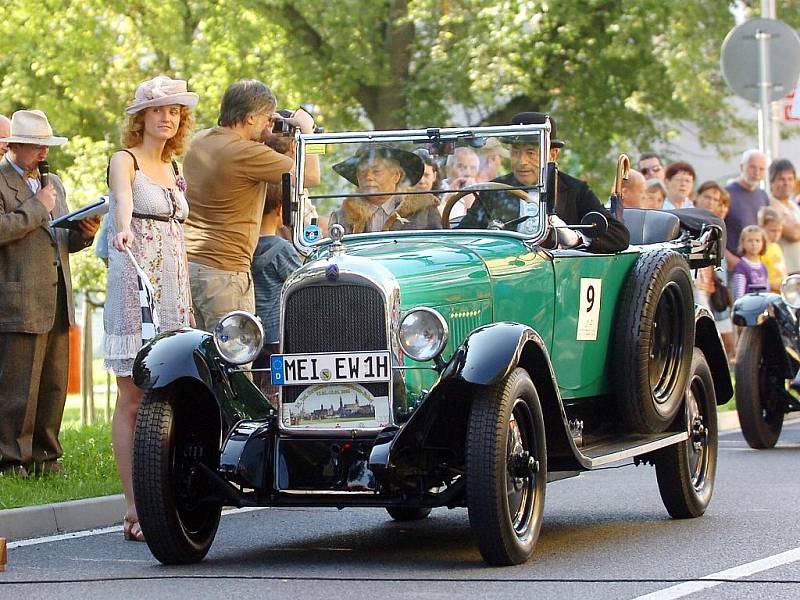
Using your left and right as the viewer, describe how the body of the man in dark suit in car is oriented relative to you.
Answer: facing the viewer and to the left of the viewer

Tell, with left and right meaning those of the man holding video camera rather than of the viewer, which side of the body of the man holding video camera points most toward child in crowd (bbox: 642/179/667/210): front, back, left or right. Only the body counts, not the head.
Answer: front

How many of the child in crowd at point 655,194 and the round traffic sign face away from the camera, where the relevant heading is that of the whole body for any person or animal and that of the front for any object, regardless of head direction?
1

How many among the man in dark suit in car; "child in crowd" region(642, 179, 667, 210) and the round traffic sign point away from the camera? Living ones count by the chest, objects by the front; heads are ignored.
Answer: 1

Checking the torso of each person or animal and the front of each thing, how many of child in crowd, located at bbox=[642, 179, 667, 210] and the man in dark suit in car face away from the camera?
0

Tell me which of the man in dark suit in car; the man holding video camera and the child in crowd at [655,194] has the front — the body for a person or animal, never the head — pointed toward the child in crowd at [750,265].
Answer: the man holding video camera

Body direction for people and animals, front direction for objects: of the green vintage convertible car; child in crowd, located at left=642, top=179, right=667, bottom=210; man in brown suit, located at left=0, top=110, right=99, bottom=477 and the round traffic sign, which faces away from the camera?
the round traffic sign

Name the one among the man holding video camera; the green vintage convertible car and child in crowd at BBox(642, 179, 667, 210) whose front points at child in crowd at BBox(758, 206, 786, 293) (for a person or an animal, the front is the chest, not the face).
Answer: the man holding video camera

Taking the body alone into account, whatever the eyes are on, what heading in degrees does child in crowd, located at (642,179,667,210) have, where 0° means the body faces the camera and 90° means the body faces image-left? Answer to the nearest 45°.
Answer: approximately 0°

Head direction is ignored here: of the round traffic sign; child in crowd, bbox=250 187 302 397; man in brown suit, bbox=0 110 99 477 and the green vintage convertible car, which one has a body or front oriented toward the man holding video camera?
the man in brown suit

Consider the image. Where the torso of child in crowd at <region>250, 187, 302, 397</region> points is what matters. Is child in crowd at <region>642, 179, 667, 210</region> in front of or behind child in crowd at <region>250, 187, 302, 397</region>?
in front
